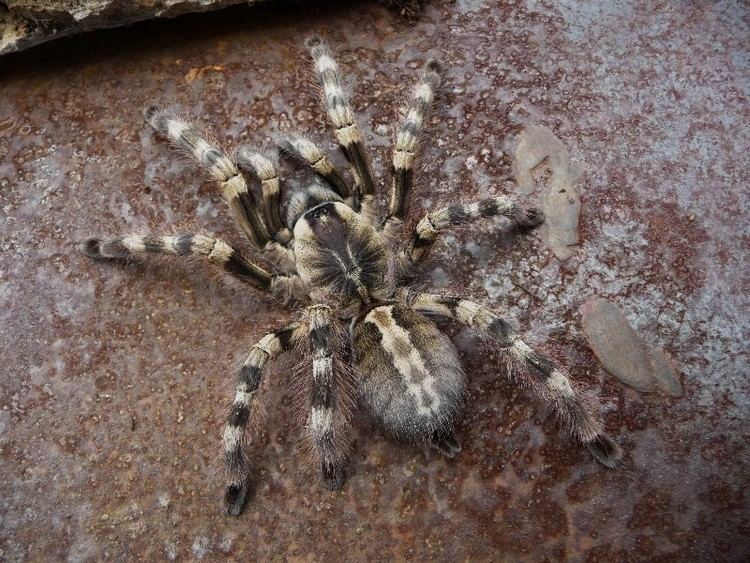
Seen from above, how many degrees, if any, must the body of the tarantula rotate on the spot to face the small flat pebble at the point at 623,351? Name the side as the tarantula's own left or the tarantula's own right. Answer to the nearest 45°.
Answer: approximately 180°

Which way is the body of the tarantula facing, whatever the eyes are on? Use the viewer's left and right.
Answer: facing away from the viewer and to the left of the viewer
